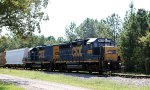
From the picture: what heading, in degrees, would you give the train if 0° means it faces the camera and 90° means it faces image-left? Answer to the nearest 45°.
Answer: approximately 315°
